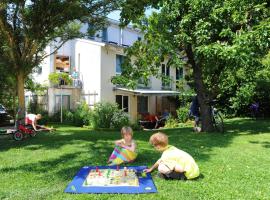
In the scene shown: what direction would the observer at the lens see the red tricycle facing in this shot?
facing the viewer and to the left of the viewer

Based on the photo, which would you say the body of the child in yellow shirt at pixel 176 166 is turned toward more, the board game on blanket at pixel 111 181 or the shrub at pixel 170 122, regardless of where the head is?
the board game on blanket

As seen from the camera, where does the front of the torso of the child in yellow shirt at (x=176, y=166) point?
to the viewer's left

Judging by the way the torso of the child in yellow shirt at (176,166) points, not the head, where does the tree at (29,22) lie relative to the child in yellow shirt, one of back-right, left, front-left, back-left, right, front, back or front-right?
front-right

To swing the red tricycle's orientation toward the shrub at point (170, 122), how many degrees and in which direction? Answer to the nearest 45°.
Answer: approximately 180°

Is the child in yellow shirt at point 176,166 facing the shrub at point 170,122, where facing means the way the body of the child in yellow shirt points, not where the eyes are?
no

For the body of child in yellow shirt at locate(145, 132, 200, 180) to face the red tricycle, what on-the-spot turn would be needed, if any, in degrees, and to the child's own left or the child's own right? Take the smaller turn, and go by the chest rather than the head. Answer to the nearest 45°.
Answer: approximately 45° to the child's own right

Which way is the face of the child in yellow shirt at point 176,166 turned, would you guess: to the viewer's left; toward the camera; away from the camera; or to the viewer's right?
to the viewer's left

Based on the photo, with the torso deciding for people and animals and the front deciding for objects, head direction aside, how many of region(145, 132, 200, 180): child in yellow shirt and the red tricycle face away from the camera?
0

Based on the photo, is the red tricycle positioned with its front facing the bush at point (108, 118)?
no

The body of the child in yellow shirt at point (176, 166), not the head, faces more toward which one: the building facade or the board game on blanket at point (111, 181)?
the board game on blanket

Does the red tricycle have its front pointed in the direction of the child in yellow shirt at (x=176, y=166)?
no

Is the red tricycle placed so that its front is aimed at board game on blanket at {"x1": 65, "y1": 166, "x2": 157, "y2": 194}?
no
